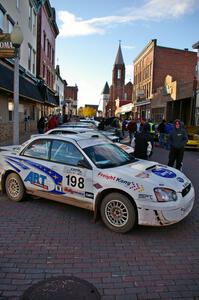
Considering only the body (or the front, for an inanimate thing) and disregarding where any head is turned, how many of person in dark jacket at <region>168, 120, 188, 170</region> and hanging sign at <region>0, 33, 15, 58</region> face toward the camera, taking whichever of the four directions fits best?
2

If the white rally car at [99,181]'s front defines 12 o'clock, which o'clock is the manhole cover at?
The manhole cover is roughly at 2 o'clock from the white rally car.

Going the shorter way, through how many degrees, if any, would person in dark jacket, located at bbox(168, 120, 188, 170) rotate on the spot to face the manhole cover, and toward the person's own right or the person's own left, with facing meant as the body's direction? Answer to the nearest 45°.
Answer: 0° — they already face it

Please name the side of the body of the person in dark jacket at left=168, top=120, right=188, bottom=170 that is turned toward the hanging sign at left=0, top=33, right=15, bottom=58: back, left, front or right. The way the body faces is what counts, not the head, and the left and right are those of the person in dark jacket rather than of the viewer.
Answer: right

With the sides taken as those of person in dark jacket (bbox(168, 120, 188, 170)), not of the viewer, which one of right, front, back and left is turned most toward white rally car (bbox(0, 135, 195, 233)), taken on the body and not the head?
front

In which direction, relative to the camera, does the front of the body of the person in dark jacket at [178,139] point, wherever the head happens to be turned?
toward the camera

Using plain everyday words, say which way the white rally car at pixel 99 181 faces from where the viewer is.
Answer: facing the viewer and to the right of the viewer

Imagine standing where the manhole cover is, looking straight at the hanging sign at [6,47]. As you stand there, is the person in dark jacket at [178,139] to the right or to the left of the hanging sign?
right

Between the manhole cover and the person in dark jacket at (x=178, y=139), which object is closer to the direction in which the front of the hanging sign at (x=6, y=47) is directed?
the manhole cover

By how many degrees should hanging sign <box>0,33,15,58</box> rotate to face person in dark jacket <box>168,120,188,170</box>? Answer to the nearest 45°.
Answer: approximately 90° to its left

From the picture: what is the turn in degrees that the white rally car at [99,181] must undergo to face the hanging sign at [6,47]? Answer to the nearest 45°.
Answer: approximately 180°

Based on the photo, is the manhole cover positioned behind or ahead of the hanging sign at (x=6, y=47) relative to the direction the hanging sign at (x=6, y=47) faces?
ahead

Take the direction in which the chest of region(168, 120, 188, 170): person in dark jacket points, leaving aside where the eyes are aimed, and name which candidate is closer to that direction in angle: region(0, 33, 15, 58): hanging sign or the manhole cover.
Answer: the manhole cover

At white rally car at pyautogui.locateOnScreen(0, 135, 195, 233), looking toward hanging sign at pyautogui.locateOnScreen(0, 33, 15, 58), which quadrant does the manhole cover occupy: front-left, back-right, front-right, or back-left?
back-left
